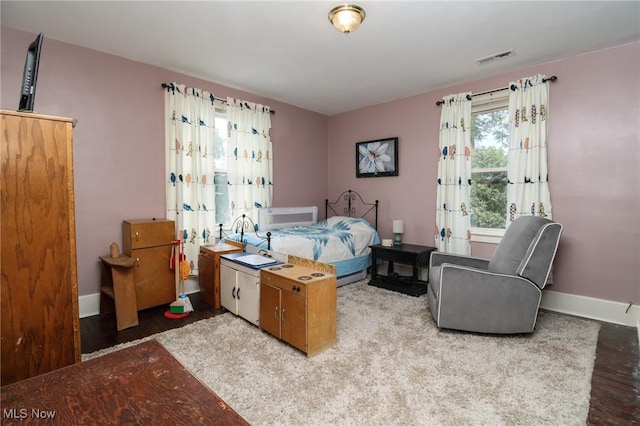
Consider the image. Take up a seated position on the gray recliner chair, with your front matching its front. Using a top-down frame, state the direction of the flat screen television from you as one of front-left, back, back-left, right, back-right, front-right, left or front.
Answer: front-left

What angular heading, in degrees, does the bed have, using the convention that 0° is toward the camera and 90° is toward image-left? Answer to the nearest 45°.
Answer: approximately 45°

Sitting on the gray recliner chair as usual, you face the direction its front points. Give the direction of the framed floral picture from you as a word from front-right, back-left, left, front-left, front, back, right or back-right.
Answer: front-right

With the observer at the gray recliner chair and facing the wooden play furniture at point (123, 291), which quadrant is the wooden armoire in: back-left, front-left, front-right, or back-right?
front-left

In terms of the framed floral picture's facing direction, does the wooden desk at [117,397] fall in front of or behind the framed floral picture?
in front

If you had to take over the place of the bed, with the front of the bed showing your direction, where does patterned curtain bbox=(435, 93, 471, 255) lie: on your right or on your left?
on your left

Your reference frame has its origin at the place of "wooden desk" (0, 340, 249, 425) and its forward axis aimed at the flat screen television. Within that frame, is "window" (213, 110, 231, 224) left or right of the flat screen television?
right

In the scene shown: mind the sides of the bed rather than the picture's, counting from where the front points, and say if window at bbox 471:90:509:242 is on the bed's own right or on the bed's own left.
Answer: on the bed's own left

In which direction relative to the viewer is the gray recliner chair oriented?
to the viewer's left

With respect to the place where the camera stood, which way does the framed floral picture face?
facing the viewer and to the left of the viewer

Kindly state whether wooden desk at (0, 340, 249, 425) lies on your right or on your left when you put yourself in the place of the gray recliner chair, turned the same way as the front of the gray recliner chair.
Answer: on your left

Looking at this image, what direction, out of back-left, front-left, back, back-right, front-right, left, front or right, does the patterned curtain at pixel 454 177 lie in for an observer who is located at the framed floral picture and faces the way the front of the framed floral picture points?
left

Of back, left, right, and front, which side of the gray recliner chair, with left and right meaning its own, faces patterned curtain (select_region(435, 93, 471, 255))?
right

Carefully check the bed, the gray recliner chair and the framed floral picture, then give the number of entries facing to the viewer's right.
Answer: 0

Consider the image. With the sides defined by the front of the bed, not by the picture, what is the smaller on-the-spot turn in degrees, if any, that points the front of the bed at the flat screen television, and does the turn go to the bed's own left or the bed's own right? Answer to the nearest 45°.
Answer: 0° — it already faces it

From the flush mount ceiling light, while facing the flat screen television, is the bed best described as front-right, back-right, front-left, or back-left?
back-right

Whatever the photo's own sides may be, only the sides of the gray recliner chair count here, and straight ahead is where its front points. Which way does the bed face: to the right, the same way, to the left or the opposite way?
to the left
